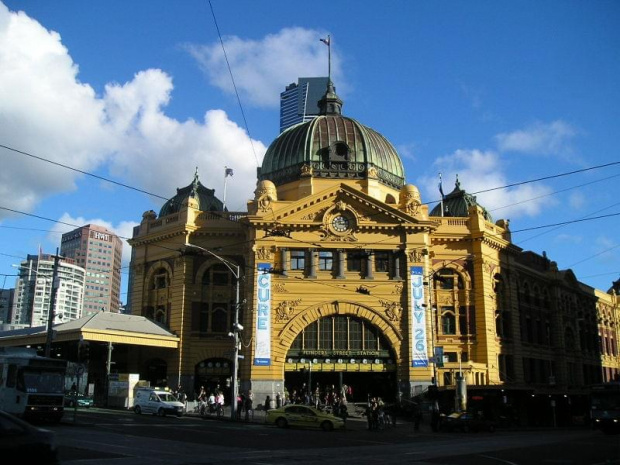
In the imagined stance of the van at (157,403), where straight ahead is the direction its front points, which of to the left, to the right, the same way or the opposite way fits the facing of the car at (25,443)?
the opposite way

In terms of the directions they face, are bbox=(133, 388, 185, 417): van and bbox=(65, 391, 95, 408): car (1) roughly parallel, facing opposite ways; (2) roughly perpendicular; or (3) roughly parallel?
roughly parallel

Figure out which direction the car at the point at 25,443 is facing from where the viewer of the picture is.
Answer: facing away from the viewer and to the left of the viewer

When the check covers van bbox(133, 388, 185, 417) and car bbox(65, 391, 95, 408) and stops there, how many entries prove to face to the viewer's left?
0

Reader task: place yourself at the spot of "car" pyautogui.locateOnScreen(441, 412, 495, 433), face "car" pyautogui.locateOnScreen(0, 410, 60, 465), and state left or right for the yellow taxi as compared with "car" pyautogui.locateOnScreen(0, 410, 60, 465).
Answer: right

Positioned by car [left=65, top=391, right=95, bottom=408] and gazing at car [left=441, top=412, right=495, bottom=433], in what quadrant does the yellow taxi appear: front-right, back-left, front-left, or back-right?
front-right

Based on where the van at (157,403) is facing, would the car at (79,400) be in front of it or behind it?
behind

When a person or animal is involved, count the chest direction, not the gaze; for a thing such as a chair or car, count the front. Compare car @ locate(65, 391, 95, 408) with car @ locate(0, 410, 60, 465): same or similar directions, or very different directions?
very different directions

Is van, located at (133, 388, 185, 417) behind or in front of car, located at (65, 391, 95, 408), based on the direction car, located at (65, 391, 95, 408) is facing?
in front
